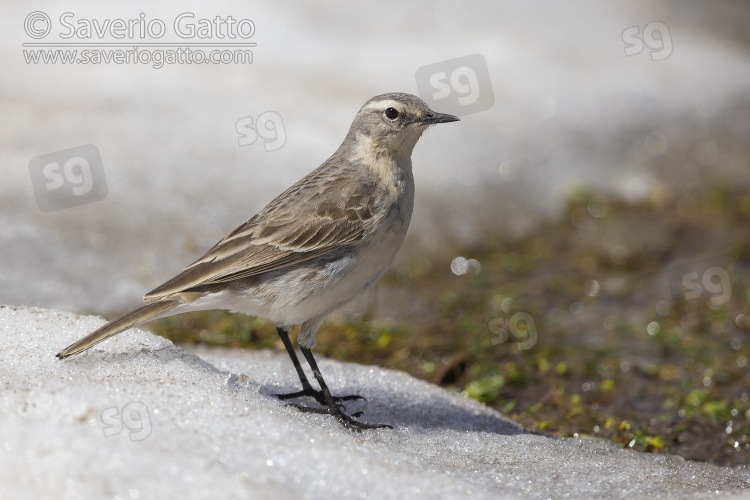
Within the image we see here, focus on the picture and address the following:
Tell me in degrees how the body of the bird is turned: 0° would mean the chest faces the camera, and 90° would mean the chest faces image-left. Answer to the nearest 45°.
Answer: approximately 270°
